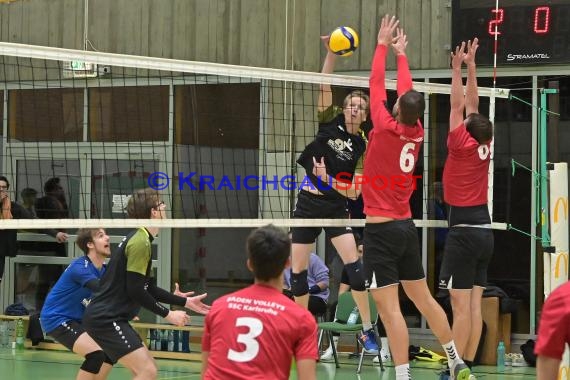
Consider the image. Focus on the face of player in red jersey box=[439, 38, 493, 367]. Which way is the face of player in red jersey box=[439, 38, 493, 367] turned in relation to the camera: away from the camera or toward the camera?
away from the camera

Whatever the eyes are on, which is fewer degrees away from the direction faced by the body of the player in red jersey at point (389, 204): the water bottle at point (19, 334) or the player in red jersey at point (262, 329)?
the water bottle

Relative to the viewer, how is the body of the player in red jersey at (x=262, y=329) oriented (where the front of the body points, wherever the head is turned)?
away from the camera

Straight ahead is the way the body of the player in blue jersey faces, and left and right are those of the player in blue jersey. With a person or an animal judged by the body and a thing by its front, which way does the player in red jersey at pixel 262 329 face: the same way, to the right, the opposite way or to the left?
to the left

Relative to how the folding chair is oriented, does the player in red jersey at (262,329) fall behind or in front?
in front

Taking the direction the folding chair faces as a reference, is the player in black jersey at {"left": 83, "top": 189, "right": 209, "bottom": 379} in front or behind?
in front

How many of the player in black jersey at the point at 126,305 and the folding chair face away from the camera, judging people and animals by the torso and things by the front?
0

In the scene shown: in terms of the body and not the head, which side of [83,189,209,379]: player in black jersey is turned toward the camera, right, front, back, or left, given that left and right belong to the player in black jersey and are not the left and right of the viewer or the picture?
right

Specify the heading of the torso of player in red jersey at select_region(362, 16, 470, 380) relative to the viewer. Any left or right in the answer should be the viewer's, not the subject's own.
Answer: facing away from the viewer and to the left of the viewer

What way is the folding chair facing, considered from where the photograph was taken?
facing the viewer and to the left of the viewer

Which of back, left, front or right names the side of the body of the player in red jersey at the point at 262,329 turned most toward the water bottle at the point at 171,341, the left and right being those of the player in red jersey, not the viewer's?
front
